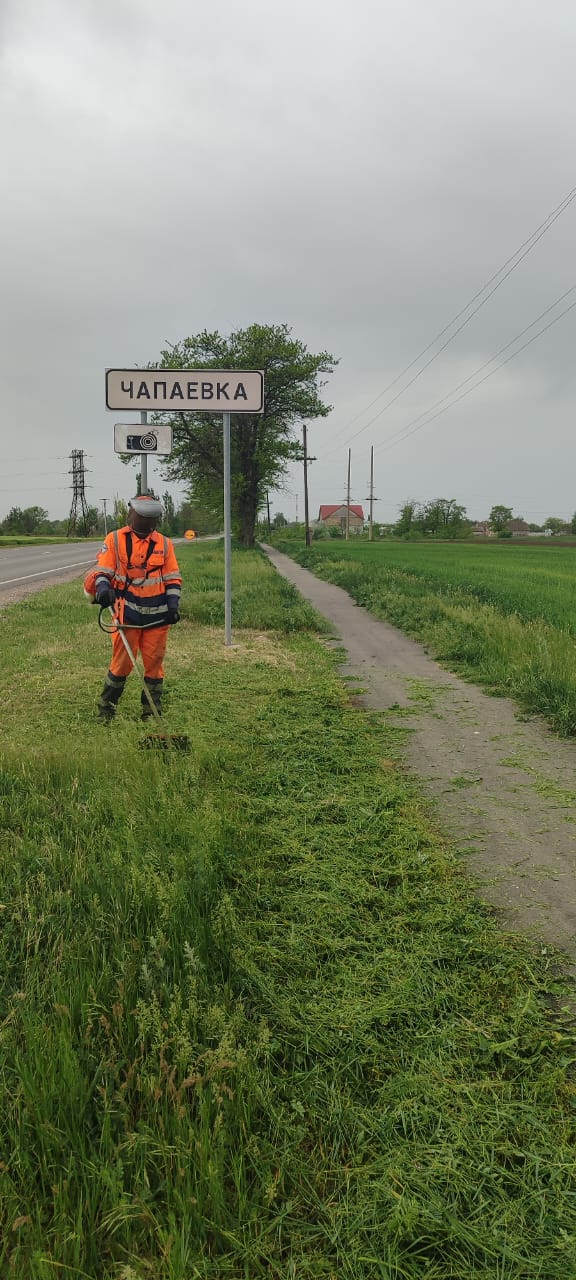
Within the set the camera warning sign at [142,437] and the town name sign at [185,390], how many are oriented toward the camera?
2

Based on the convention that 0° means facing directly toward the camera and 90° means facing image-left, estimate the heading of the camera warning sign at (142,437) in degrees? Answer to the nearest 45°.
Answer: approximately 0°

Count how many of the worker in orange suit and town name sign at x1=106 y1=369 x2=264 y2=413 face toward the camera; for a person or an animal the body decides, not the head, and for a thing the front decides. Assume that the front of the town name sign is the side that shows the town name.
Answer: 2

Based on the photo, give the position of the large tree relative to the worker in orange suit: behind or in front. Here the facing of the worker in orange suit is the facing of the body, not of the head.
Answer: behind

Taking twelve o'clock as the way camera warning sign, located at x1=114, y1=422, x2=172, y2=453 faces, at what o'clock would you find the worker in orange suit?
The worker in orange suit is roughly at 12 o'clock from the camera warning sign.

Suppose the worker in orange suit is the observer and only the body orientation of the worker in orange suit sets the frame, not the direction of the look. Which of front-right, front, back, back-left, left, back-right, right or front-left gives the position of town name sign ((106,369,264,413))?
back
